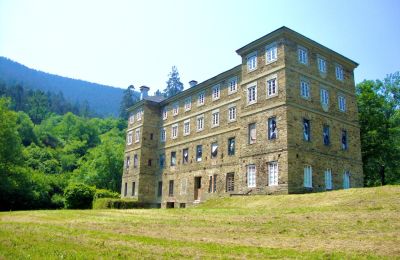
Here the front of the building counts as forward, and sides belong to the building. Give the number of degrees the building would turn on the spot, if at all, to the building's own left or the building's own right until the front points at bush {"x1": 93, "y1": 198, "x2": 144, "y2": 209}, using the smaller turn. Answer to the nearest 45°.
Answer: approximately 45° to the building's own right

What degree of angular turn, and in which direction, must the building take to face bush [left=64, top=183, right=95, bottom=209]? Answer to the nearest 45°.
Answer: approximately 45° to its right

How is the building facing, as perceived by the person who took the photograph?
facing the viewer and to the left of the viewer
